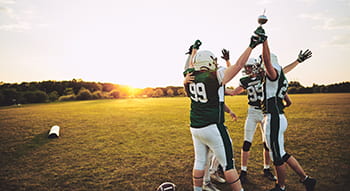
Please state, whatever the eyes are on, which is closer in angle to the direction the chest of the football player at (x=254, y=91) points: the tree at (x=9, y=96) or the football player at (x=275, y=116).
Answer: the football player

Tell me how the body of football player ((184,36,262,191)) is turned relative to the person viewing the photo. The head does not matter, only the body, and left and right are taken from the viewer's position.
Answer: facing away from the viewer and to the right of the viewer

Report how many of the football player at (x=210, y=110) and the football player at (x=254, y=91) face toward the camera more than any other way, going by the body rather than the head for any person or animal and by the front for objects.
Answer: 1

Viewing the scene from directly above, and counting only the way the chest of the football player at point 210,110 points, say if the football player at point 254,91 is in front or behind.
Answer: in front

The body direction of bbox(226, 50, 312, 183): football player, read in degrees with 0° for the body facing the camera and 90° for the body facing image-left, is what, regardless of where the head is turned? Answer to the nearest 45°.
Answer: approximately 0°

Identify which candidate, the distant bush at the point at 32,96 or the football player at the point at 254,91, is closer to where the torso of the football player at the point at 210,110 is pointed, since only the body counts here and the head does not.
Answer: the football player

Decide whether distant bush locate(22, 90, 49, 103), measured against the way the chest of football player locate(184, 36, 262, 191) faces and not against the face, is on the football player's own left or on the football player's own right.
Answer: on the football player's own left
